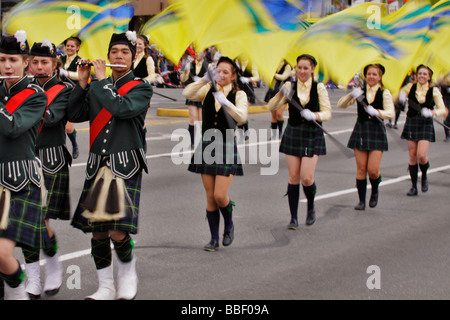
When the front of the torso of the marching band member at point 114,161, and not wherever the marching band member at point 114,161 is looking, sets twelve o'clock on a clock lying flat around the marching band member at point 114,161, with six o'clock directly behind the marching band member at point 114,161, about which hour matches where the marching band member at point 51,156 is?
the marching band member at point 51,156 is roughly at 3 o'clock from the marching band member at point 114,161.

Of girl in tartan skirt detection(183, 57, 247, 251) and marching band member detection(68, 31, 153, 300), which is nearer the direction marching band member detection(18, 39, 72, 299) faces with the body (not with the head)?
the marching band member

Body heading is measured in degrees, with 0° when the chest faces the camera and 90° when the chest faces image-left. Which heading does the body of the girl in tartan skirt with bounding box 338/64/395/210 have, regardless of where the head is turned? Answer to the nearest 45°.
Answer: approximately 0°

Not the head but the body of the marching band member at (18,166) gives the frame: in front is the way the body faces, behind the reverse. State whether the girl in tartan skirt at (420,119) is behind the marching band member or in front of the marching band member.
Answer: behind

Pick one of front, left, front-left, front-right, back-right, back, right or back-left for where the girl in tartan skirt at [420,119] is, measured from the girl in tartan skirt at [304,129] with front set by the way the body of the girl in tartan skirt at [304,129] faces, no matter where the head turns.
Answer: back-left

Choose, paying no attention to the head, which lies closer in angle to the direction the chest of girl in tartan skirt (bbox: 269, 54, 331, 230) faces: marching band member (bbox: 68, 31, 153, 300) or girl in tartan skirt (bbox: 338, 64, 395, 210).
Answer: the marching band member

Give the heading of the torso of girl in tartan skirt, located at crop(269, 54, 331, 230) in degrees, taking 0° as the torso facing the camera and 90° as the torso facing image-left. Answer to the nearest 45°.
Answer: approximately 0°

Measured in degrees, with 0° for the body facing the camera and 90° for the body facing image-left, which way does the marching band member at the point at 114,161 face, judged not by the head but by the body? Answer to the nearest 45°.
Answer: approximately 45°

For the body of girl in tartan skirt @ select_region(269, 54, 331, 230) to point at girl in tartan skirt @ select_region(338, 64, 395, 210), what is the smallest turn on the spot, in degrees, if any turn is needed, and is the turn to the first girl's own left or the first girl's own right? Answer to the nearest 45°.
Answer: approximately 135° to the first girl's own left

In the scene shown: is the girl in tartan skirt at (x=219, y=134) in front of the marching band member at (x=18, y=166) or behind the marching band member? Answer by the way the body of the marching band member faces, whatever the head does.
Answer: behind
